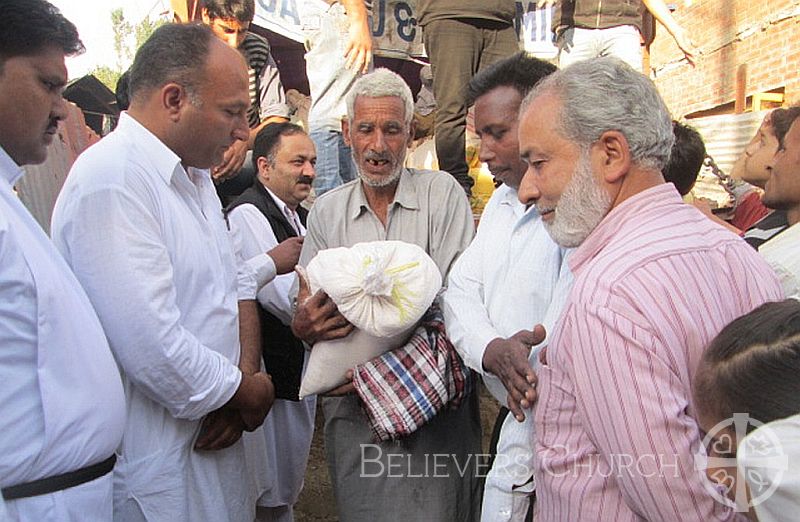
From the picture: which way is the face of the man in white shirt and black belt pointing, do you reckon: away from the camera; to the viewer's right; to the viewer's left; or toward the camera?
to the viewer's right

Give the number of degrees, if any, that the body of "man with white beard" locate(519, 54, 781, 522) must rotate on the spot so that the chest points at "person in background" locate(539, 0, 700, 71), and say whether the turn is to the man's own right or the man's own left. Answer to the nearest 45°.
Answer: approximately 90° to the man's own right

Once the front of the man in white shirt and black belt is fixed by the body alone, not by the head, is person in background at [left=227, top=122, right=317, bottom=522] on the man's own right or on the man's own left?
on the man's own left

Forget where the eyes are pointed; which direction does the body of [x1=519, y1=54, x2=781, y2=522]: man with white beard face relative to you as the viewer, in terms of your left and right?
facing to the left of the viewer

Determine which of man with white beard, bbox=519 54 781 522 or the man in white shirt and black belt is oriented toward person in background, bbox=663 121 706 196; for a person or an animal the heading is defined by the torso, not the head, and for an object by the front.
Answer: the man in white shirt and black belt

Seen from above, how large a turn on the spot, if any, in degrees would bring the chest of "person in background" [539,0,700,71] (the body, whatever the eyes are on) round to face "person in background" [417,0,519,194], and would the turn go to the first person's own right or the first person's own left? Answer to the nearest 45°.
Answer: approximately 45° to the first person's own right

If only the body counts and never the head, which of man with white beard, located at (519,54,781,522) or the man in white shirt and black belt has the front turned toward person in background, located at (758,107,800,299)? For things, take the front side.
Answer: the man in white shirt and black belt
